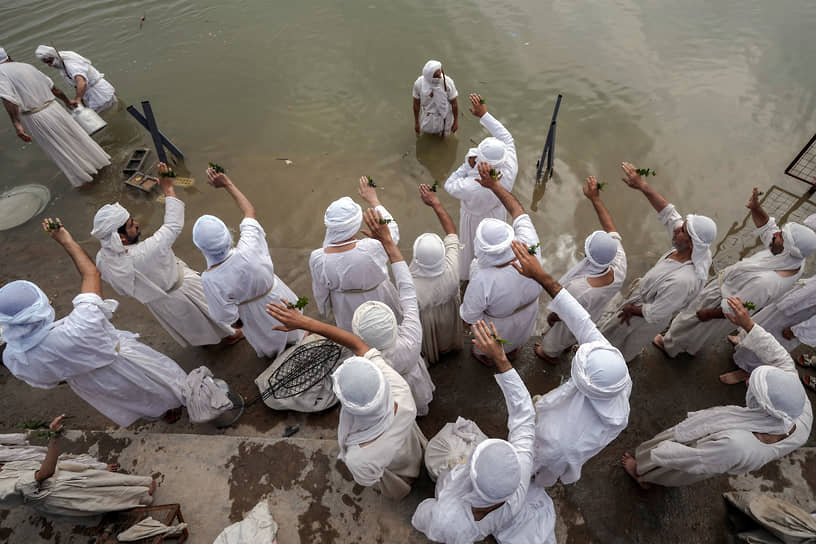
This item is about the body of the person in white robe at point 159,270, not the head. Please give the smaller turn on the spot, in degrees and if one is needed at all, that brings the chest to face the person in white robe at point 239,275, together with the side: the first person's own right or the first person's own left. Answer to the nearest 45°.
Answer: approximately 90° to the first person's own right

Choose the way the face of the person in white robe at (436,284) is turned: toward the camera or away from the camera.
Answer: away from the camera

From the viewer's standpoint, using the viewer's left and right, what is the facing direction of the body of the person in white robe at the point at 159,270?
facing away from the viewer and to the right of the viewer

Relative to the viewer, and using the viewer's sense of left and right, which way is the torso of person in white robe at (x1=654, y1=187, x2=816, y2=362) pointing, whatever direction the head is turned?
facing to the left of the viewer

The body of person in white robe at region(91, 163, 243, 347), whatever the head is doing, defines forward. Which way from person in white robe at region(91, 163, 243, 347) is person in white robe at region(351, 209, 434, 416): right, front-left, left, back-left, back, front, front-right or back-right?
right

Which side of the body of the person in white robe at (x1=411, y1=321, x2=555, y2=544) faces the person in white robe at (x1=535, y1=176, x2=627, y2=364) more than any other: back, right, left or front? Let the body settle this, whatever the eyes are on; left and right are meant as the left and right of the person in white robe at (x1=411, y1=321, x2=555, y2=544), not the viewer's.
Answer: front

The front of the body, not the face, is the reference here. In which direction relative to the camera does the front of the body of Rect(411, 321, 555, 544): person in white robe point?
away from the camera

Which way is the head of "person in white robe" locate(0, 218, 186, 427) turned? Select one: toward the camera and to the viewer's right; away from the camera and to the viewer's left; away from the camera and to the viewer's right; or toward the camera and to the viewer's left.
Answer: away from the camera and to the viewer's left

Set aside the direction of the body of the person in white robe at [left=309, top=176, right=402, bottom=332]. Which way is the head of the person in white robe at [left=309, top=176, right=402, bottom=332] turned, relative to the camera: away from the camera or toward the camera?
away from the camera

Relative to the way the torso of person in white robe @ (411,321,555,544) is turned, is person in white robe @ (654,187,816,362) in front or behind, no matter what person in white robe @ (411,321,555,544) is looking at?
in front

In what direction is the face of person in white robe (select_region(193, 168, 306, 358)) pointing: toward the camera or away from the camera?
away from the camera

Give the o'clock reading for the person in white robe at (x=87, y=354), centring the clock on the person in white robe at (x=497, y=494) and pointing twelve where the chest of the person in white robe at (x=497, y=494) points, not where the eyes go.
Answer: the person in white robe at (x=87, y=354) is roughly at 9 o'clock from the person in white robe at (x=497, y=494).
